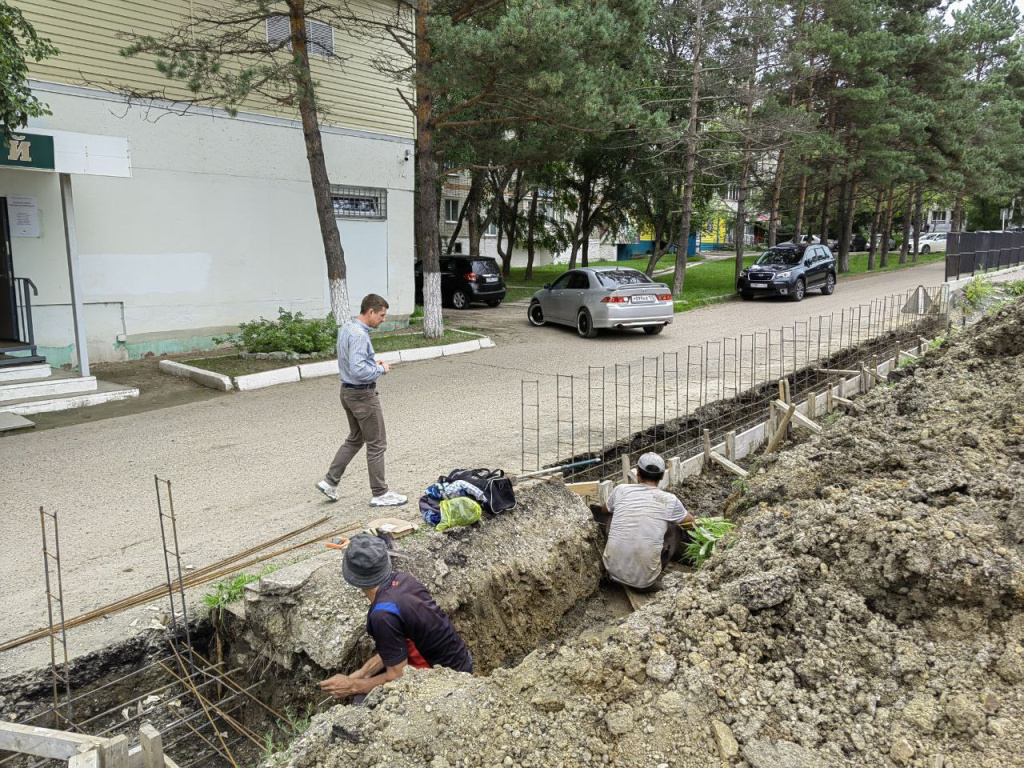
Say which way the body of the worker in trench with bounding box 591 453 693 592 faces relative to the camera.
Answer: away from the camera

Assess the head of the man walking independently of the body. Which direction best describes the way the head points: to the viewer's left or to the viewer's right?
to the viewer's right

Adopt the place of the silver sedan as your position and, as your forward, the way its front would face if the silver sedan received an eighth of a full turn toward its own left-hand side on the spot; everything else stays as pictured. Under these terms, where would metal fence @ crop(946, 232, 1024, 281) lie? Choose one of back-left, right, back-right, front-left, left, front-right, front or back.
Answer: back-right

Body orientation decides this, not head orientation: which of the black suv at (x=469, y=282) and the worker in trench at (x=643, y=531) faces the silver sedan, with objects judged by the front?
the worker in trench

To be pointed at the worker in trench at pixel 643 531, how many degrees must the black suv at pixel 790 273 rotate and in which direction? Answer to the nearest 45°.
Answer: approximately 45° to its left

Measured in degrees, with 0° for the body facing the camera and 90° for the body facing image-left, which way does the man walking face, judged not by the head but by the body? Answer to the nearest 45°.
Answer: approximately 270°

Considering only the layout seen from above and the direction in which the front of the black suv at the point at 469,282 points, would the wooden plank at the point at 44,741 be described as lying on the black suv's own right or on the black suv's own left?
on the black suv's own left

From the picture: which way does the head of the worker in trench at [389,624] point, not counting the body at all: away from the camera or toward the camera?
away from the camera

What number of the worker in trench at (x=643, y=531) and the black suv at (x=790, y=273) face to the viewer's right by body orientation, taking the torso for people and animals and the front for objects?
0

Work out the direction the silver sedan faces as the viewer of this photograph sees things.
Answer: facing away from the viewer and to the left of the viewer

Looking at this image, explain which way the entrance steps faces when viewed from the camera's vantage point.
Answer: facing the viewer and to the right of the viewer

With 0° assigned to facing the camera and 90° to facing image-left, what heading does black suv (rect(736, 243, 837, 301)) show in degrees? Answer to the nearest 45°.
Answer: approximately 45°
